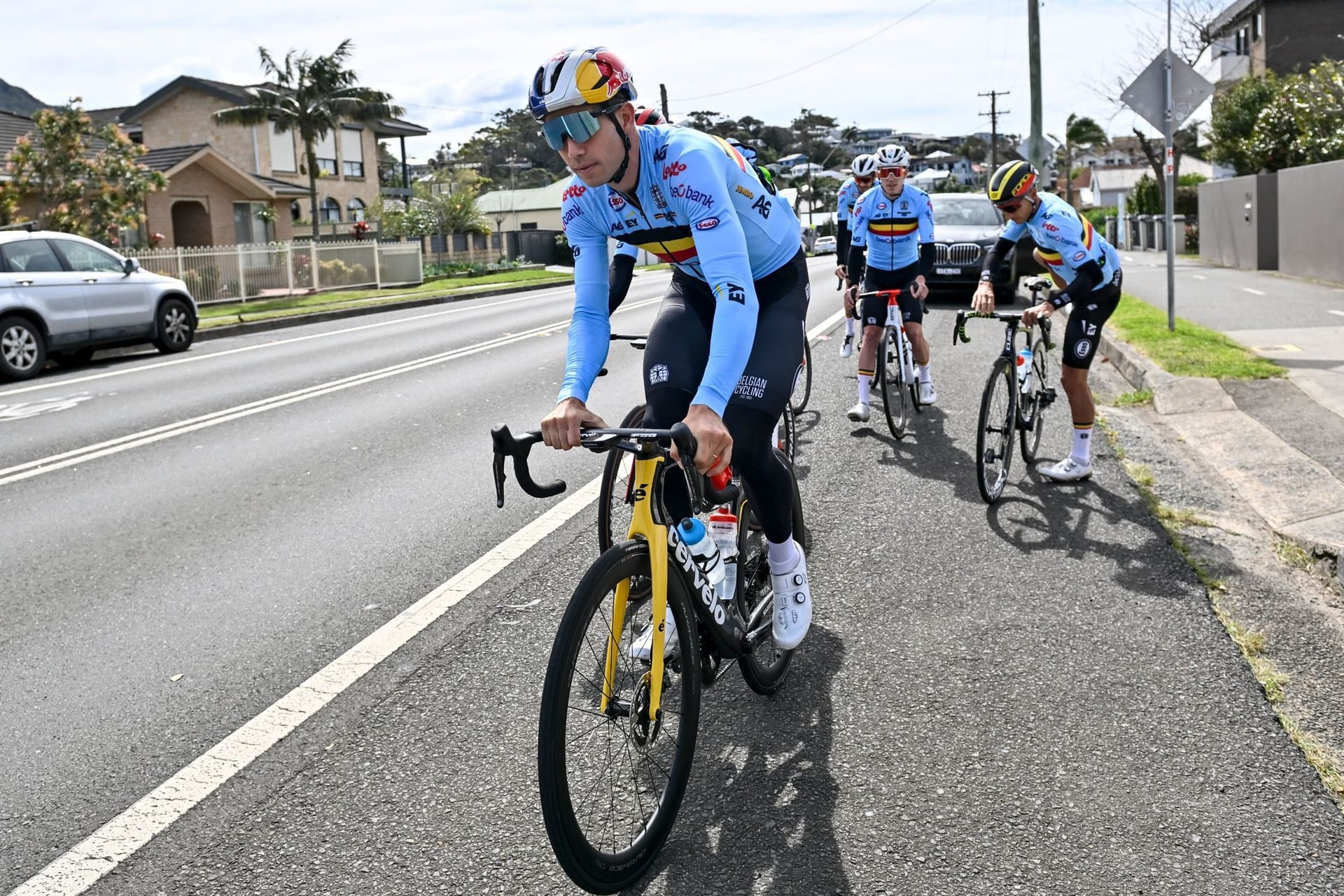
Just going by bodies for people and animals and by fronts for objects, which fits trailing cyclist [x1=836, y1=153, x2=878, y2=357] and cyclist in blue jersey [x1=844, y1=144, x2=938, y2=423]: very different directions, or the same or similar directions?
same or similar directions

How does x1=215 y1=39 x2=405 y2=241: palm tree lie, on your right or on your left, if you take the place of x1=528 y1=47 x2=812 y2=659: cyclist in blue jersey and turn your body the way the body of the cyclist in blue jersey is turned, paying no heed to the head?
on your right

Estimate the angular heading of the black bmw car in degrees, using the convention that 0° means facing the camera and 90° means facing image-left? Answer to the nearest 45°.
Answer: approximately 0°

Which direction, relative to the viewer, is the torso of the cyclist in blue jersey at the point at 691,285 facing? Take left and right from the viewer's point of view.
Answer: facing the viewer and to the left of the viewer

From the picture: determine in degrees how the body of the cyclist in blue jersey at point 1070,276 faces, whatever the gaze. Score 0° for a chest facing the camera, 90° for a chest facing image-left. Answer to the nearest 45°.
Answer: approximately 45°

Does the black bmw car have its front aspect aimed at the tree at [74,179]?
no

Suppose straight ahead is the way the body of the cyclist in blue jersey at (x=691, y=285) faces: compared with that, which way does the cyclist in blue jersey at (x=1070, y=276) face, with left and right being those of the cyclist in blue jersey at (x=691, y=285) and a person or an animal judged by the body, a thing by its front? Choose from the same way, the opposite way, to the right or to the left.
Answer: the same way

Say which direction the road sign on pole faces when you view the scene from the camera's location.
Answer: facing away from the viewer

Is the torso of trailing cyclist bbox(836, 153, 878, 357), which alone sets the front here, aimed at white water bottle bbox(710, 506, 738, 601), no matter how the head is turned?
yes

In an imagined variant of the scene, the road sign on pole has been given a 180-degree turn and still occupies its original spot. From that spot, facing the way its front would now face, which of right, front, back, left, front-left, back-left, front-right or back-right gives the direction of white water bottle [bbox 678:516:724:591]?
front

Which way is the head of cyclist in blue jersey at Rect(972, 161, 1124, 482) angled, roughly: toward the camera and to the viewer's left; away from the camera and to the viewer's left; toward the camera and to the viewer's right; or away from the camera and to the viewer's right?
toward the camera and to the viewer's left

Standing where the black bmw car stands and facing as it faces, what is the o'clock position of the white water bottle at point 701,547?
The white water bottle is roughly at 12 o'clock from the black bmw car.

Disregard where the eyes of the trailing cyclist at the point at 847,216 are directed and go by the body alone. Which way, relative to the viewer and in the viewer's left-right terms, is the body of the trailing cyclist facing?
facing the viewer

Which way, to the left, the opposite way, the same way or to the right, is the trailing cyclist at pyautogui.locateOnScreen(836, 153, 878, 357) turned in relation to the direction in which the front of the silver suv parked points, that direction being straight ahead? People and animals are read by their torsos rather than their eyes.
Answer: the opposite way

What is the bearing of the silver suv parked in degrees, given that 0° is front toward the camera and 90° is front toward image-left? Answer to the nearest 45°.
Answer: approximately 225°

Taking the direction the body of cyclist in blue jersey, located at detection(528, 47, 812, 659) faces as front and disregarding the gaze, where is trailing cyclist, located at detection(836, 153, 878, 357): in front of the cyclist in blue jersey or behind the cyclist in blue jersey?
behind

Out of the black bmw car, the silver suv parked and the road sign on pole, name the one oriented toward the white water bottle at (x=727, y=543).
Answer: the black bmw car
